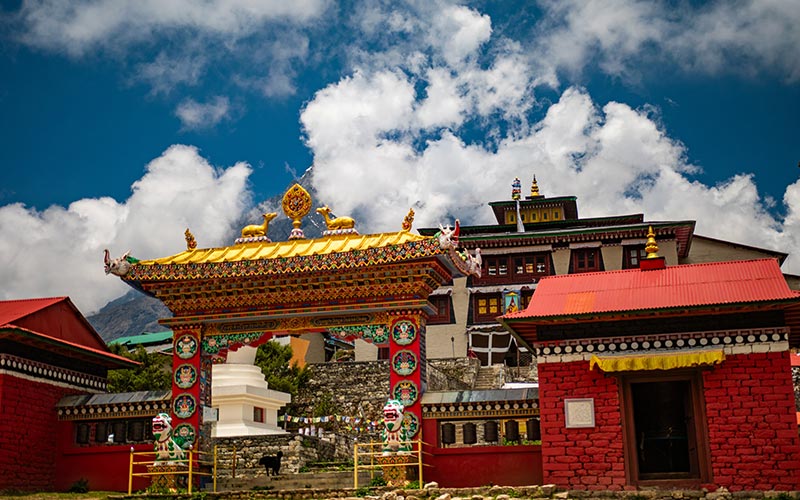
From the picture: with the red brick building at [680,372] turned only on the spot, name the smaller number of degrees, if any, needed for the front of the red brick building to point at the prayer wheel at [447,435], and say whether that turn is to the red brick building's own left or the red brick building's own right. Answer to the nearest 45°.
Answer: approximately 90° to the red brick building's own right

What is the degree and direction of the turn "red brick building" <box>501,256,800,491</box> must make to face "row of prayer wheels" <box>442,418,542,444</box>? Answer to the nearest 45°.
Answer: approximately 90° to its right

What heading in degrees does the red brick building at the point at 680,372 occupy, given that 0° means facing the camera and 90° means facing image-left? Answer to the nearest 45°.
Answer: approximately 0°

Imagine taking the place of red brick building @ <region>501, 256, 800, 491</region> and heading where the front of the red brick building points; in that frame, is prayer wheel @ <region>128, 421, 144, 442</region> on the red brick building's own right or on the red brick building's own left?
on the red brick building's own right

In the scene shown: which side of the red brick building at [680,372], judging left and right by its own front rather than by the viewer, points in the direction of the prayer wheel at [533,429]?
right

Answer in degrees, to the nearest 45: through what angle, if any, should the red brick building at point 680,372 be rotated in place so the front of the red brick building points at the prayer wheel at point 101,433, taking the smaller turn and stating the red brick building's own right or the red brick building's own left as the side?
approximately 90° to the red brick building's own right

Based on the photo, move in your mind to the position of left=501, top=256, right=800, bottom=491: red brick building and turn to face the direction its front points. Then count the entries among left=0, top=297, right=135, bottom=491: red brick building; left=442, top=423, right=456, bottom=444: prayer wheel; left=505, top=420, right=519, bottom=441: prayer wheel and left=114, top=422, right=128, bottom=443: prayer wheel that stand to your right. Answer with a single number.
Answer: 4

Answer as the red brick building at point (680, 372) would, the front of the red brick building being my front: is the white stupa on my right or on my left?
on my right

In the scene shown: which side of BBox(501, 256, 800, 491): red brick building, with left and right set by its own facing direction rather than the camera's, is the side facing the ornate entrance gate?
right
